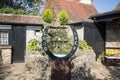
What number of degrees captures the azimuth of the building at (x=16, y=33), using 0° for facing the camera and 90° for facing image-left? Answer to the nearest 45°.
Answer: approximately 0°

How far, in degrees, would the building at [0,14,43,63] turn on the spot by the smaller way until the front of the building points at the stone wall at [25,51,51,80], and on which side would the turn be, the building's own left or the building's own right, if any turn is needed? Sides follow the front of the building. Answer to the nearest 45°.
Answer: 0° — it already faces it

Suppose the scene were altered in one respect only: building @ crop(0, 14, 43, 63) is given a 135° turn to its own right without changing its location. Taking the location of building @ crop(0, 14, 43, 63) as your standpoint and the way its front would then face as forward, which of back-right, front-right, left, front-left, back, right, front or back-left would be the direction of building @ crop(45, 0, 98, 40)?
right

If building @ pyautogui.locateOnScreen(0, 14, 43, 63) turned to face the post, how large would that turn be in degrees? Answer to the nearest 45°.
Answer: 0° — it already faces it

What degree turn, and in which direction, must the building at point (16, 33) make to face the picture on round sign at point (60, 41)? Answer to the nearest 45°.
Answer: approximately 45° to its left

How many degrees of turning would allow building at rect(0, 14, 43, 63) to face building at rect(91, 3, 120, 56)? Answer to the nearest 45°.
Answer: approximately 90° to its left

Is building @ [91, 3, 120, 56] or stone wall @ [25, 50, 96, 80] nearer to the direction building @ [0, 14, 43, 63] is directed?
the stone wall

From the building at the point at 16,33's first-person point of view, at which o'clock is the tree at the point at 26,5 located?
The tree is roughly at 6 o'clock from the building.
